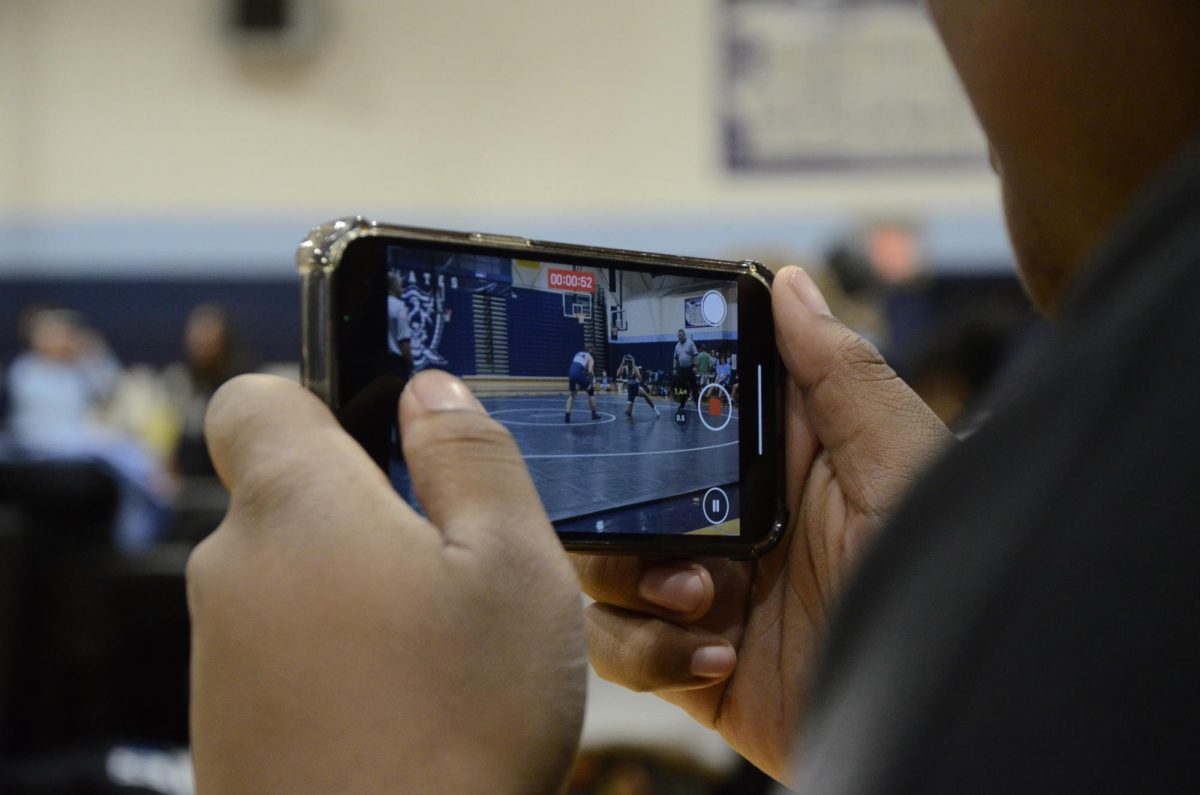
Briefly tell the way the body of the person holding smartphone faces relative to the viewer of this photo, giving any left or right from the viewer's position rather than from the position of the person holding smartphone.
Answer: facing away from the viewer and to the left of the viewer

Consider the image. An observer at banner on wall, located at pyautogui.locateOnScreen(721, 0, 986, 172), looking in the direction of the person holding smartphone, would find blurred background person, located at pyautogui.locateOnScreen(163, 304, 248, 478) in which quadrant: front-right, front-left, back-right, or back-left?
front-right

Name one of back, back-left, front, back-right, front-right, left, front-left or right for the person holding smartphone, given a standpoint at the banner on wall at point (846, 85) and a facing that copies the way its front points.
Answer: front

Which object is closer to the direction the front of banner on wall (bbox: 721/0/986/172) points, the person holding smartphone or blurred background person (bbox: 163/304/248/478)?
the person holding smartphone

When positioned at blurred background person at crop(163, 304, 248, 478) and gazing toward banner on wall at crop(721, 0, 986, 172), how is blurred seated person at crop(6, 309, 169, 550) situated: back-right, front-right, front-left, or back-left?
back-left

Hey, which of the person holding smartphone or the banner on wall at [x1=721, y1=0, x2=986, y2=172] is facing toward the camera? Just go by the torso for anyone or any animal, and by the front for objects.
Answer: the banner on wall

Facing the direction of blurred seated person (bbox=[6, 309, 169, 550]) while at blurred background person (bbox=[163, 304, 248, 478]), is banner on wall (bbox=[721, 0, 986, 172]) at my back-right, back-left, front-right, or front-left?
back-right

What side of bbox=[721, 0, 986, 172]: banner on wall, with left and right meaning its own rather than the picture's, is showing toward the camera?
front

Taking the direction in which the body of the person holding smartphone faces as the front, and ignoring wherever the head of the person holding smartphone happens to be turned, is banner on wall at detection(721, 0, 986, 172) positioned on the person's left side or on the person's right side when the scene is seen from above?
on the person's right side

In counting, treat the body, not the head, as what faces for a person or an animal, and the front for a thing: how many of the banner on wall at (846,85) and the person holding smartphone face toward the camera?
1

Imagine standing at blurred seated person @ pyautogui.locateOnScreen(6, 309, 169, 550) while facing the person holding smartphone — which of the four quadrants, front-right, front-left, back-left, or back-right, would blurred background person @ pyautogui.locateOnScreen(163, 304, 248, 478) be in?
front-left
